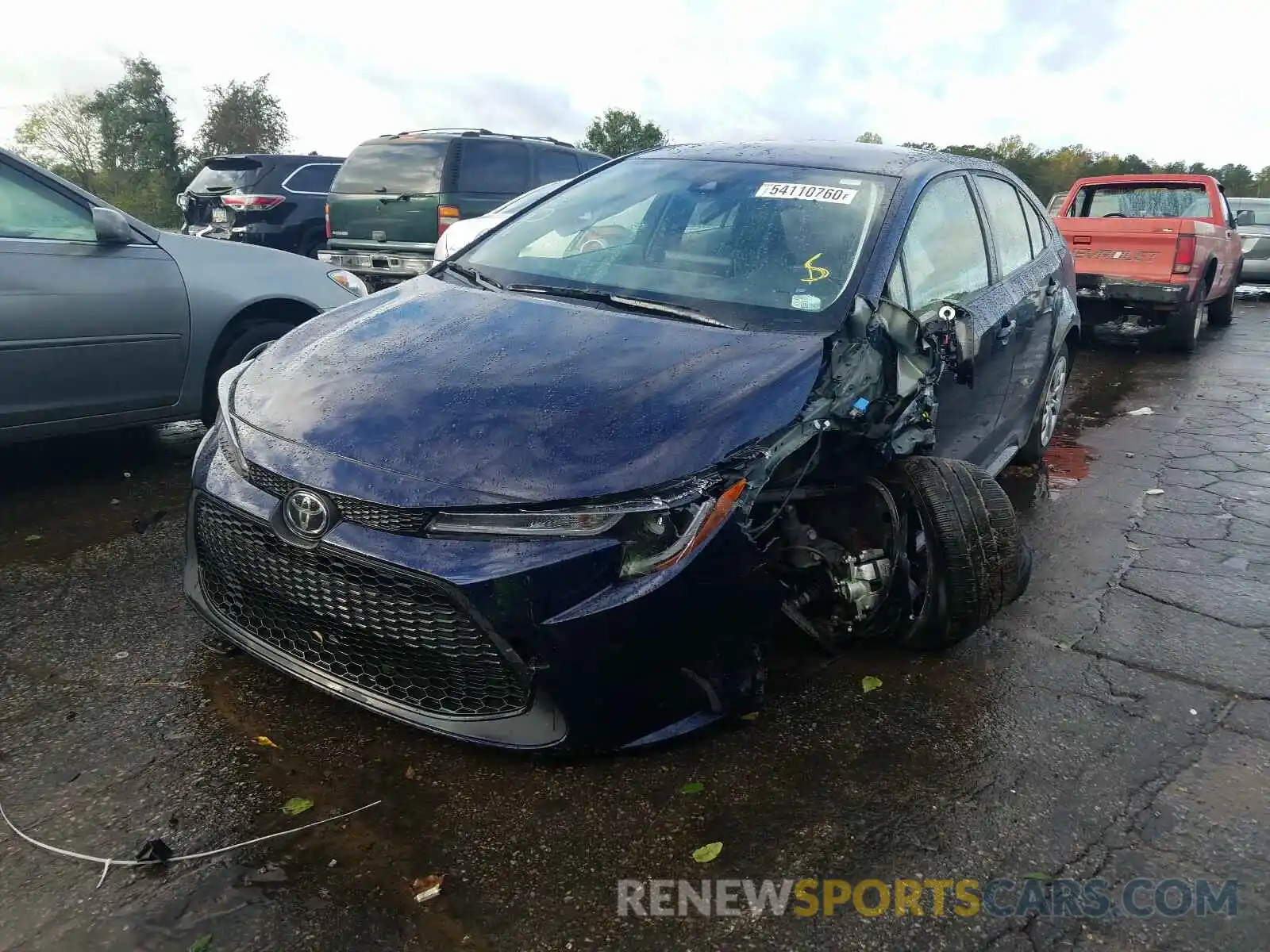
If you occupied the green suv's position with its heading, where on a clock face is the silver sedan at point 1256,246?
The silver sedan is roughly at 1 o'clock from the green suv.

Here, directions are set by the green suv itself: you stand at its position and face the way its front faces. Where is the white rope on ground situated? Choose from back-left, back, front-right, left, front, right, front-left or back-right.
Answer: back-right

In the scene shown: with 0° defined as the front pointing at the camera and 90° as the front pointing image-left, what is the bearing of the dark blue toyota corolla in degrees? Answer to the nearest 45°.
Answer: approximately 45°

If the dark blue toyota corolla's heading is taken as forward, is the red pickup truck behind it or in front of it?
behind

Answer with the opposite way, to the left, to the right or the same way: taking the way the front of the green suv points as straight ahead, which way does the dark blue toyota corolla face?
the opposite way

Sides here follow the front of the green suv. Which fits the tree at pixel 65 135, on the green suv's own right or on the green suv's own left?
on the green suv's own left

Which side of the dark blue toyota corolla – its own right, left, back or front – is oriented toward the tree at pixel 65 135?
right

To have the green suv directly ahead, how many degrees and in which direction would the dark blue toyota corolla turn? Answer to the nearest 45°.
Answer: approximately 135° to its right

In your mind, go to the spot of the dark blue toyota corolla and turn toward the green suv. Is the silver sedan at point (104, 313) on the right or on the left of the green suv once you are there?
left

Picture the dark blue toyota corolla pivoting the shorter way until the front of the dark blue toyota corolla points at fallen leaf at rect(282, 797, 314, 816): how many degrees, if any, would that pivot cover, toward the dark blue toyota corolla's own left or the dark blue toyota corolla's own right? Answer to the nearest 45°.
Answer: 0° — it already faces it

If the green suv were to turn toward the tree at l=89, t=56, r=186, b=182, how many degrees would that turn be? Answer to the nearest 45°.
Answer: approximately 45° to its left

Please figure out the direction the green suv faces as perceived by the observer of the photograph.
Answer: facing away from the viewer and to the right of the viewer
